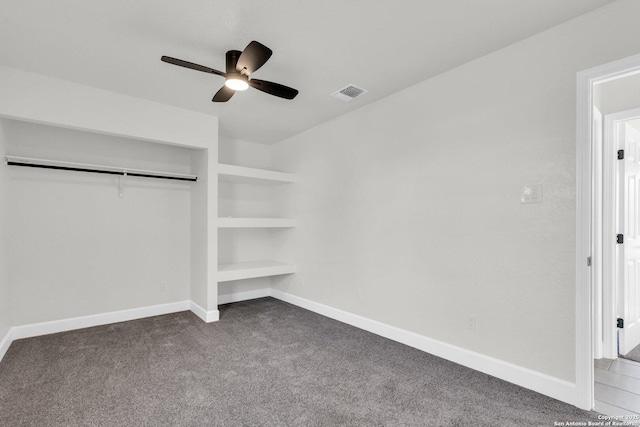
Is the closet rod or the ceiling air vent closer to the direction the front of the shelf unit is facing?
the ceiling air vent

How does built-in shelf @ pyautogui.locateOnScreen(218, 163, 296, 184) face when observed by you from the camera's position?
facing the viewer and to the right of the viewer

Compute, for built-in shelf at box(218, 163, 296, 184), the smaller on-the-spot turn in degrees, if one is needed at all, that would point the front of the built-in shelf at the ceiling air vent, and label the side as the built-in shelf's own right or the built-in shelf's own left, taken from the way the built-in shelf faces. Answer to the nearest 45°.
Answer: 0° — it already faces it

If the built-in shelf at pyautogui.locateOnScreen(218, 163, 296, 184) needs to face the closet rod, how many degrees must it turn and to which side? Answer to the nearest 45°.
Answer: approximately 135° to its right

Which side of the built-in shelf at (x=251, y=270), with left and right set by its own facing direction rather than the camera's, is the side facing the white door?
front

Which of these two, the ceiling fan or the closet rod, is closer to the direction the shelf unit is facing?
the ceiling fan

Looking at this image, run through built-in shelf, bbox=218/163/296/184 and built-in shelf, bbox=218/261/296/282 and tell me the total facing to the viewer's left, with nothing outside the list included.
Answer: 0
